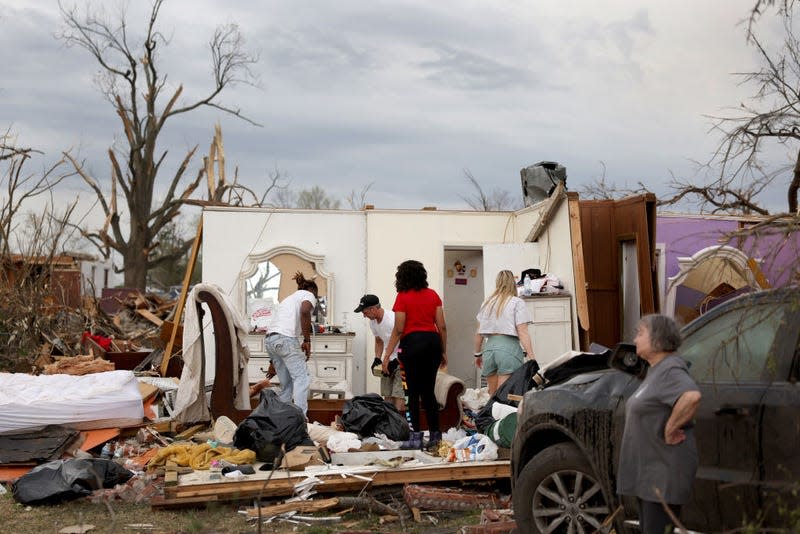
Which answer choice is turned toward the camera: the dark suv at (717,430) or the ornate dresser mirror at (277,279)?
the ornate dresser mirror

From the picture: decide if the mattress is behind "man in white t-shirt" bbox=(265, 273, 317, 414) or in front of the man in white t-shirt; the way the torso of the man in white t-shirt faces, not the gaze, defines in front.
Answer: behind

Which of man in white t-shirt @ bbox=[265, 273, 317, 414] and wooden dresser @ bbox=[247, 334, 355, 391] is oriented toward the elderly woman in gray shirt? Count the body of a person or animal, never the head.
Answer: the wooden dresser

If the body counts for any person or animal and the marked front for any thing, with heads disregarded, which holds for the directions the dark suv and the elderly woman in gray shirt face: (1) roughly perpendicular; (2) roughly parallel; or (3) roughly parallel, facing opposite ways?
roughly parallel

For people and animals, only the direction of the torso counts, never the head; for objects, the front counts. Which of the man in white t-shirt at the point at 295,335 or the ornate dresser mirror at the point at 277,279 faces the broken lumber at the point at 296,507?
the ornate dresser mirror

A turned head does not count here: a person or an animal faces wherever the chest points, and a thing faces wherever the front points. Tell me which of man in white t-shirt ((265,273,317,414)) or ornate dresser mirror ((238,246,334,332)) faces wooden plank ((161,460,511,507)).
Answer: the ornate dresser mirror

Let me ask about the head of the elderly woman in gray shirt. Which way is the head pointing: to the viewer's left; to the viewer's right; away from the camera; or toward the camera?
to the viewer's left

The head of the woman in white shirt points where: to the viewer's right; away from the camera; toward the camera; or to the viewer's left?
away from the camera

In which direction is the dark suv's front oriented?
to the viewer's left

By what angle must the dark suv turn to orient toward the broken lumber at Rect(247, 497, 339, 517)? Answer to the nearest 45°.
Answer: approximately 45° to its right

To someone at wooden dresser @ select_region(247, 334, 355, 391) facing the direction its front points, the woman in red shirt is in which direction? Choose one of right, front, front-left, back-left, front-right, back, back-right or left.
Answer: front

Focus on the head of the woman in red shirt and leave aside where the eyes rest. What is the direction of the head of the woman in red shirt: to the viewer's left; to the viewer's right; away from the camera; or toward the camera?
away from the camera

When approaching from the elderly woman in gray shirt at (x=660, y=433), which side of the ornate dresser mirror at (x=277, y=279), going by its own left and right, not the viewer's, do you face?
front

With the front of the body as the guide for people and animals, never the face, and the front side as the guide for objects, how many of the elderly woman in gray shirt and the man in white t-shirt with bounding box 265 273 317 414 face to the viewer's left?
1

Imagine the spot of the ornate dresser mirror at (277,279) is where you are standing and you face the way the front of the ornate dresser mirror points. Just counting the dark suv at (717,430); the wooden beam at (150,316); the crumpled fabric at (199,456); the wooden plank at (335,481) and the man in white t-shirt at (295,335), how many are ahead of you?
4

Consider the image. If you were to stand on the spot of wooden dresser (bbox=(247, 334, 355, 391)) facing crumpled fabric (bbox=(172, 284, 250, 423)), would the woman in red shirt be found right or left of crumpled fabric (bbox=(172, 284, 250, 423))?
left

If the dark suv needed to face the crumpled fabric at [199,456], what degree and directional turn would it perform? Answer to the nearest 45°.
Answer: approximately 45° to its right
